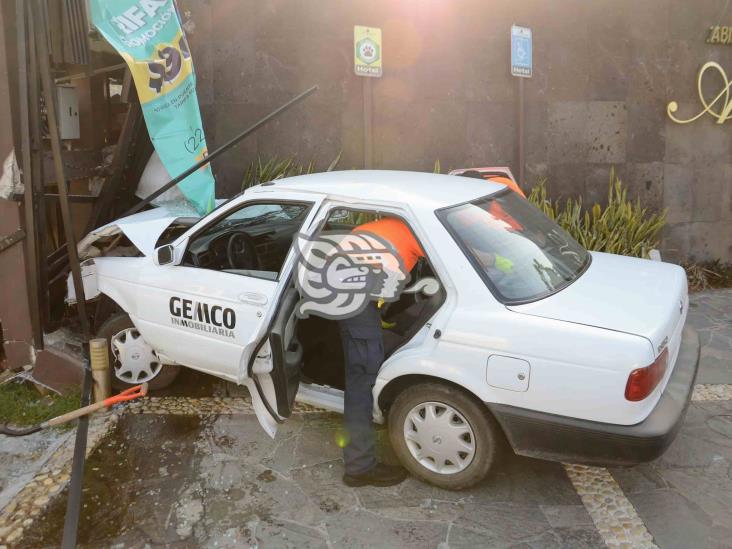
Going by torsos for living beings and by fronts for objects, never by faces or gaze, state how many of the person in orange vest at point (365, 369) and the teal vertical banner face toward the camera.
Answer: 1

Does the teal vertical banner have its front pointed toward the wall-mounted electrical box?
no

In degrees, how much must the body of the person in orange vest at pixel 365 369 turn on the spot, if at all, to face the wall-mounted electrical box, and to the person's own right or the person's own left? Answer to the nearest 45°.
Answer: approximately 135° to the person's own left

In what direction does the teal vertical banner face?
toward the camera

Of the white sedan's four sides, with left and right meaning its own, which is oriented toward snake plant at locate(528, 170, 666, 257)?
right

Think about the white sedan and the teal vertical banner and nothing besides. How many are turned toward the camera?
1

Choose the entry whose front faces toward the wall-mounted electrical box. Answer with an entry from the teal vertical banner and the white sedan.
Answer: the white sedan

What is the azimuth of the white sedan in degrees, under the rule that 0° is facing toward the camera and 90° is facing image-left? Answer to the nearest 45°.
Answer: approximately 135°
